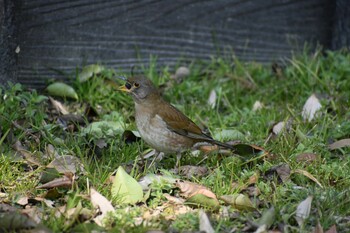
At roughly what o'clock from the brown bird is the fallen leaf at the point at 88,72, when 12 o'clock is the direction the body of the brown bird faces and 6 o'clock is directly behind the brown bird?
The fallen leaf is roughly at 2 o'clock from the brown bird.

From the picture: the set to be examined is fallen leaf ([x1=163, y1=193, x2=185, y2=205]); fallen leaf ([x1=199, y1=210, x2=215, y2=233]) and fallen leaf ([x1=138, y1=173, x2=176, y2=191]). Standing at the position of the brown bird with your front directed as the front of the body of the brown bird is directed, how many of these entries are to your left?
3

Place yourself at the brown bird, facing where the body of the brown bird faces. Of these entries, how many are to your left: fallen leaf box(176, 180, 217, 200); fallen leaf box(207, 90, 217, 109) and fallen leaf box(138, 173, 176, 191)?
2

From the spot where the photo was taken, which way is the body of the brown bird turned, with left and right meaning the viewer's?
facing to the left of the viewer

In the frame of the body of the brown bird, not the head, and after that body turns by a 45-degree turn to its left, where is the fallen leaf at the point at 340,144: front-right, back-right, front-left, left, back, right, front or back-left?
back-left

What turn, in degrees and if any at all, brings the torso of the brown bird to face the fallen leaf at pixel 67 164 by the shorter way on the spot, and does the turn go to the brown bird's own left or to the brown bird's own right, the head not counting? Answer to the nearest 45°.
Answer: approximately 45° to the brown bird's own left

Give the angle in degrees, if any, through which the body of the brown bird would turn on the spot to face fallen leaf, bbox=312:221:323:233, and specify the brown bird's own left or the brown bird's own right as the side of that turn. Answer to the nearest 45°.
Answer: approximately 135° to the brown bird's own left

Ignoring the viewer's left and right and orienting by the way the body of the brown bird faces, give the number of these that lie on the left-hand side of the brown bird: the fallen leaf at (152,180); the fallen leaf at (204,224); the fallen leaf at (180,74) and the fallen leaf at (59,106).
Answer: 2

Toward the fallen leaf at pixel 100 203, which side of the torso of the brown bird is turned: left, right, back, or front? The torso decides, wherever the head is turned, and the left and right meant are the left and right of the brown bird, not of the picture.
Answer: left

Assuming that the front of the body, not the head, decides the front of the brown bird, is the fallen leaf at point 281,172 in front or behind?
behind
